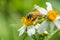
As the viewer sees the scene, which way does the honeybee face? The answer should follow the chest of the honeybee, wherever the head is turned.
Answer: to the viewer's left
